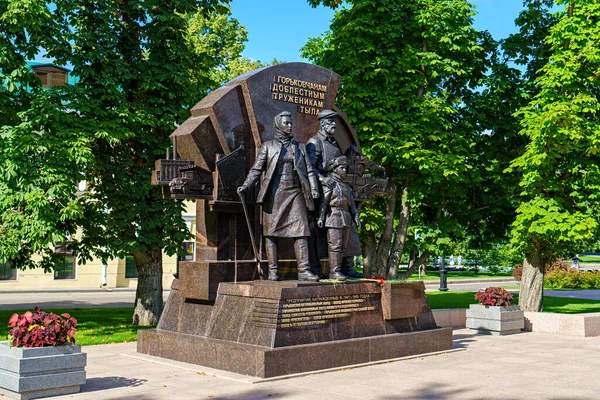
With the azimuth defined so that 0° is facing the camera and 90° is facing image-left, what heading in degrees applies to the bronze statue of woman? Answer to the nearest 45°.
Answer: approximately 315°

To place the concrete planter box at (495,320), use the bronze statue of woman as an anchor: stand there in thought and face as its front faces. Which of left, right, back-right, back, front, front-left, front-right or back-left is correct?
left

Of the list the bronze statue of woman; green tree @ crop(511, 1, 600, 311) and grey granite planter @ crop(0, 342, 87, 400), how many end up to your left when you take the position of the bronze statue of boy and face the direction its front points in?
1

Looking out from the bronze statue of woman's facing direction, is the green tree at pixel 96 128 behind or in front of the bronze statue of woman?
behind

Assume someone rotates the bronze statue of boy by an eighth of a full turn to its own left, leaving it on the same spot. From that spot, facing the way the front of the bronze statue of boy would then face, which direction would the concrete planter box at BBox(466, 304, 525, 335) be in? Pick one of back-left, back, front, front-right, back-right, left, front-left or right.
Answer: front-left

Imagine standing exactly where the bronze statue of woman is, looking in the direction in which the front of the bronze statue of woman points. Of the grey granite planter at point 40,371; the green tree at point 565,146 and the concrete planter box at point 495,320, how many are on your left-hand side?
2

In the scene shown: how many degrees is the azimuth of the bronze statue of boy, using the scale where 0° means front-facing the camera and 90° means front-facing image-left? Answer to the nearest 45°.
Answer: approximately 315°

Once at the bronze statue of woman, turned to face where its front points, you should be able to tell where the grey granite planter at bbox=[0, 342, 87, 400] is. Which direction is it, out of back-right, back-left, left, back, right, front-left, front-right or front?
right

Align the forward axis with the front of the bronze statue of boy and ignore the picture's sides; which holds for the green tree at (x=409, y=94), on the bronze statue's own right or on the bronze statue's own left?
on the bronze statue's own left
